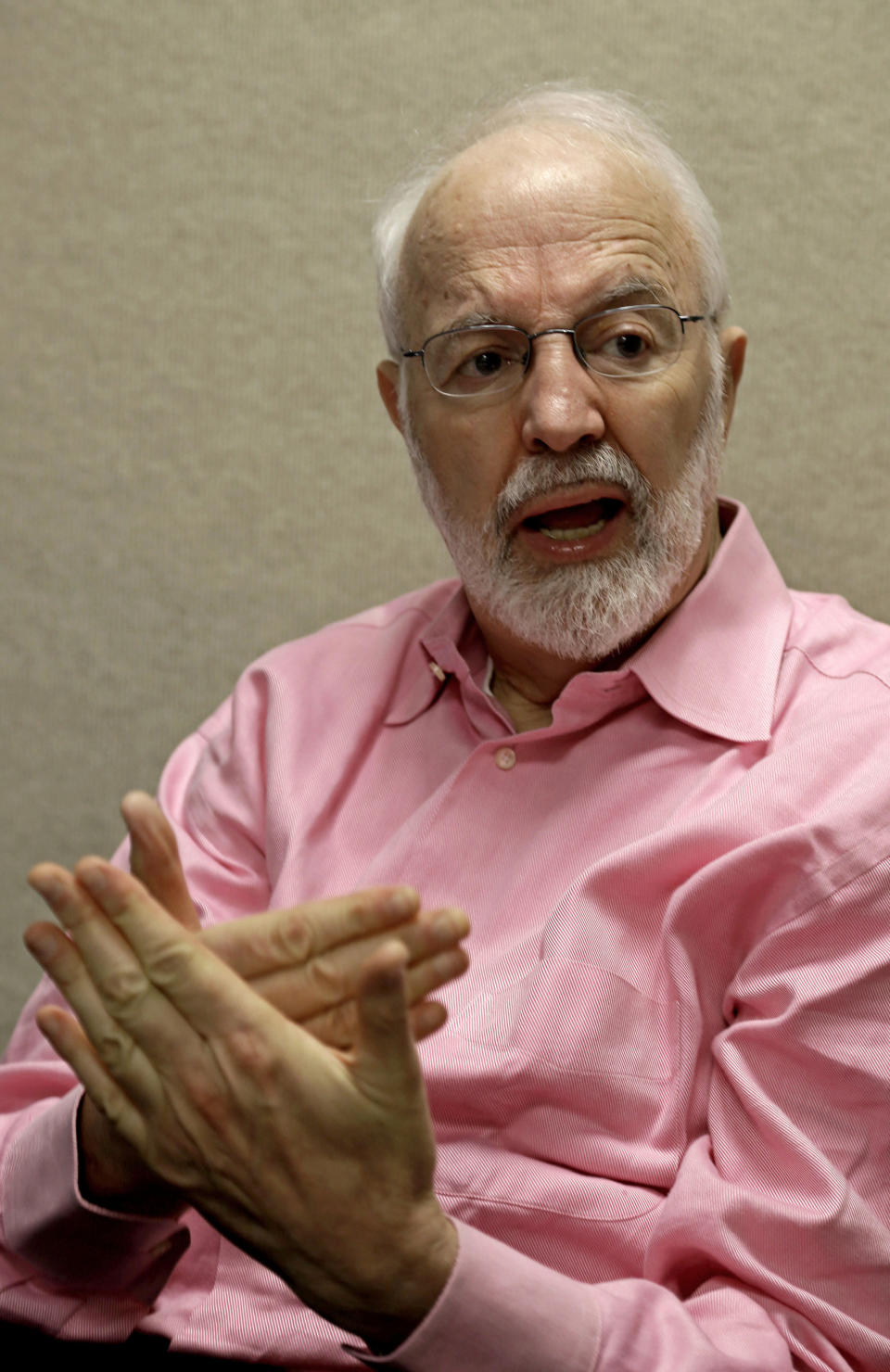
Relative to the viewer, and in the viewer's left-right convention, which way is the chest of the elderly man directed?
facing the viewer and to the left of the viewer
